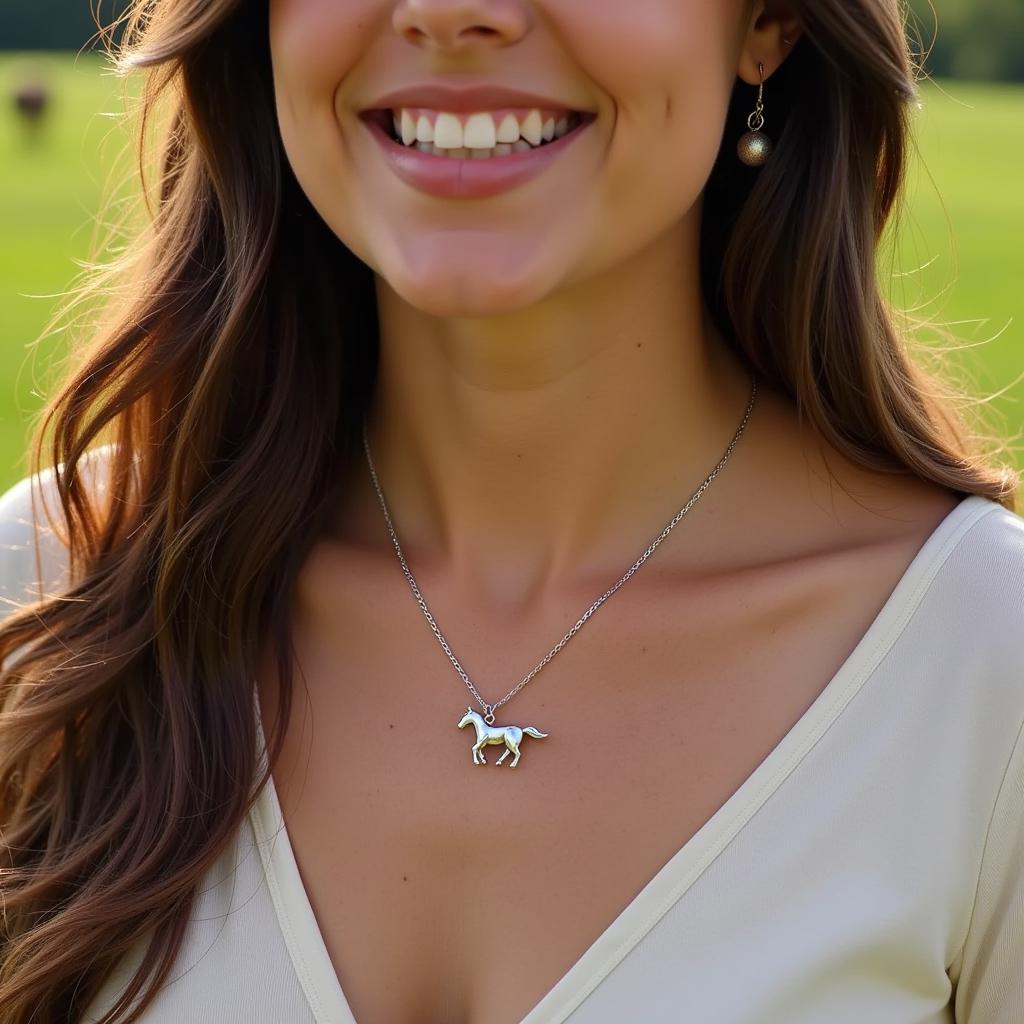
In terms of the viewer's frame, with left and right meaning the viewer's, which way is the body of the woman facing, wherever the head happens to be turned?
facing the viewer
